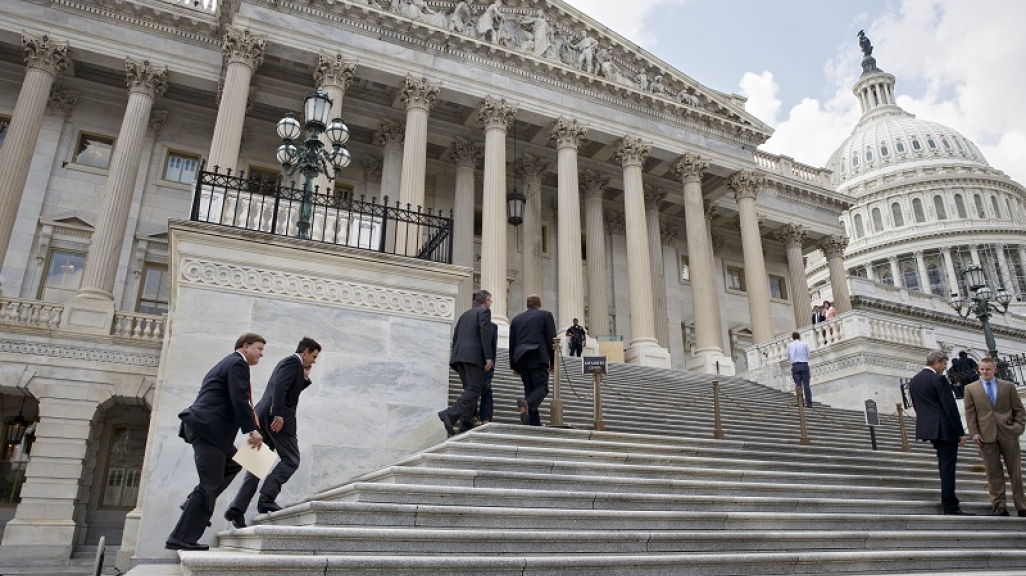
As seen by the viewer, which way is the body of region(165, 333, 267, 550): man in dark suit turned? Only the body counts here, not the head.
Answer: to the viewer's right

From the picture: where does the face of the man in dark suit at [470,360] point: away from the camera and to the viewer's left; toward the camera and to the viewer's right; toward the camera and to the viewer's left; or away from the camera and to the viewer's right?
away from the camera and to the viewer's right

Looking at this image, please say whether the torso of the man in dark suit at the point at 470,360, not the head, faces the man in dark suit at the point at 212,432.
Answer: no

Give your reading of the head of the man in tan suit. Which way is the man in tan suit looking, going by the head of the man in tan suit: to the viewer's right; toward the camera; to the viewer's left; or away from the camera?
toward the camera

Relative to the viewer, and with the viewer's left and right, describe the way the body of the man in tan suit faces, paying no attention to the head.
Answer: facing the viewer

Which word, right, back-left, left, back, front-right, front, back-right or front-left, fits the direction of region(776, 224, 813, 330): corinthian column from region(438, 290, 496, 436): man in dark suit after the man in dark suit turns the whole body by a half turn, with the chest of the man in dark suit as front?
back

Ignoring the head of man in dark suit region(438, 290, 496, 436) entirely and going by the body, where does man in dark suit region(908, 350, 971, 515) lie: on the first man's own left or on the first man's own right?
on the first man's own right

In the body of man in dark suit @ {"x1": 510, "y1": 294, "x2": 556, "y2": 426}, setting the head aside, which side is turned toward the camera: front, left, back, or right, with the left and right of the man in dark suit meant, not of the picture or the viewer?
back

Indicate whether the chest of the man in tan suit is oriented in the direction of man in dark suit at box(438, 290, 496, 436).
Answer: no

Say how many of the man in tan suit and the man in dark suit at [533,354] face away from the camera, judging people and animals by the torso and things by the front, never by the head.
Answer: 1

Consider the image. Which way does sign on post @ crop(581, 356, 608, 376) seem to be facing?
toward the camera

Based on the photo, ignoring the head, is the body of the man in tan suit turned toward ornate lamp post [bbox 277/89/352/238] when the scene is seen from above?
no

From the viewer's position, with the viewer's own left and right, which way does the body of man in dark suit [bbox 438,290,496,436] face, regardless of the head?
facing away from the viewer and to the right of the viewer

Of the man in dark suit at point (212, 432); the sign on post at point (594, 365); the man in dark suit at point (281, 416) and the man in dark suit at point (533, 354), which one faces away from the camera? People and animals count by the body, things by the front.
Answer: the man in dark suit at point (533, 354)

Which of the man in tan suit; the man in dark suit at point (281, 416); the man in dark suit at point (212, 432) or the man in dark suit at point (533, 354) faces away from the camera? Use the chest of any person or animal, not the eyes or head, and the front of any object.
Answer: the man in dark suit at point (533, 354)

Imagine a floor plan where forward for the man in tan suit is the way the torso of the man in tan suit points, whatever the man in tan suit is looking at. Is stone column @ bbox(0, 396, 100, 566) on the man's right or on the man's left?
on the man's right

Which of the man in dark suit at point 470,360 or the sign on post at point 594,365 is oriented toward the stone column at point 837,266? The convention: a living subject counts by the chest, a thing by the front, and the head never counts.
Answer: the man in dark suit

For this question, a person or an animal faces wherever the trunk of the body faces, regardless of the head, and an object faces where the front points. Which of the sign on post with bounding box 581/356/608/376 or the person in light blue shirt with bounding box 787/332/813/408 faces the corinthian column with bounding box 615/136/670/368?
the person in light blue shirt

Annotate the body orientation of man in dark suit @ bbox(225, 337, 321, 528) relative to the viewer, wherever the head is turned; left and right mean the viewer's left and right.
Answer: facing to the right of the viewer

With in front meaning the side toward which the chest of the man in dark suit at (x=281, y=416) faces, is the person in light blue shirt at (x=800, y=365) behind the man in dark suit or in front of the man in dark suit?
in front

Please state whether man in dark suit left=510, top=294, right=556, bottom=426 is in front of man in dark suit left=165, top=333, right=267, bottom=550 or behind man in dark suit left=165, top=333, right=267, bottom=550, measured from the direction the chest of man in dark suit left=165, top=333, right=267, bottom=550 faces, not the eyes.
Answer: in front
